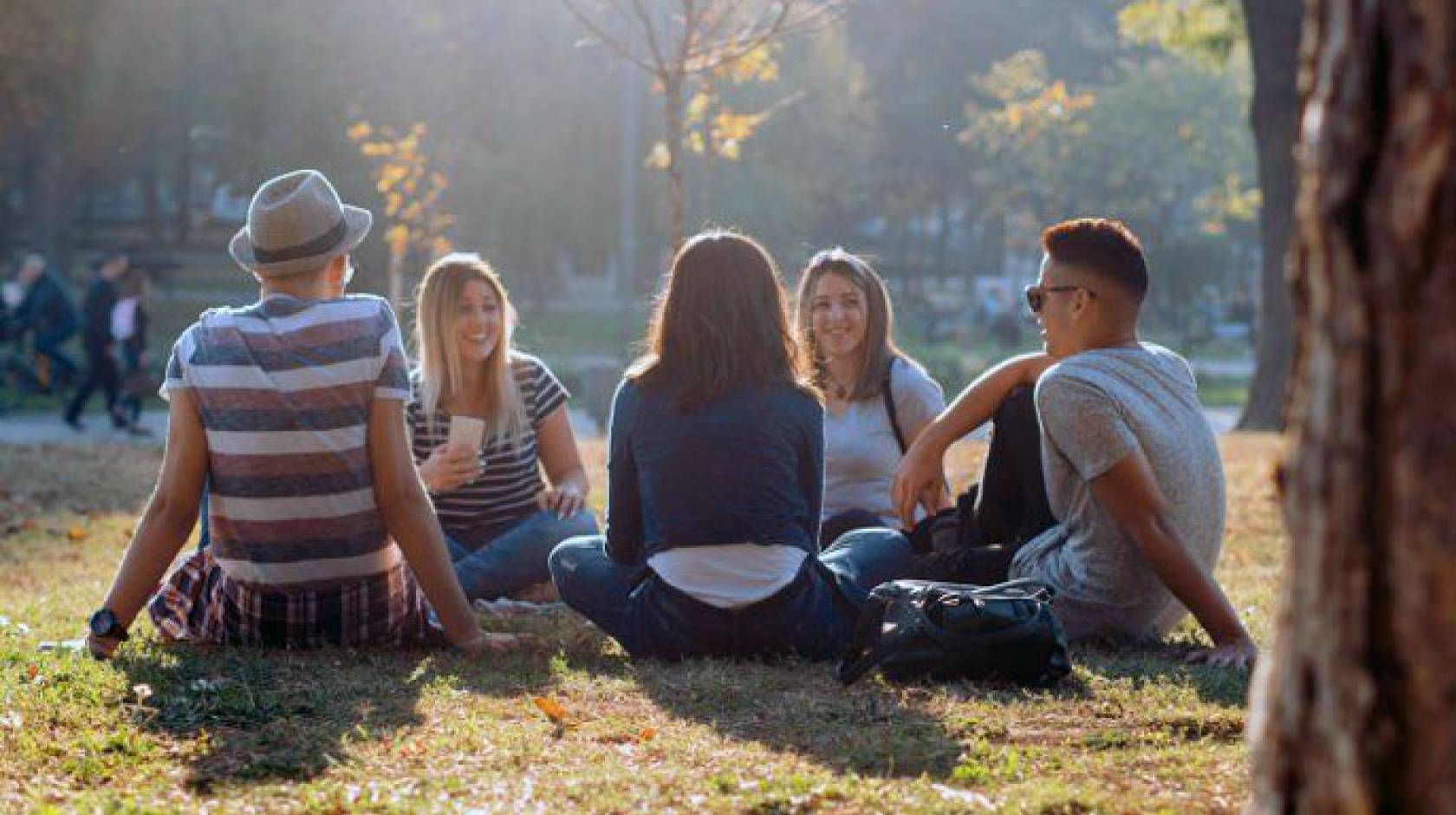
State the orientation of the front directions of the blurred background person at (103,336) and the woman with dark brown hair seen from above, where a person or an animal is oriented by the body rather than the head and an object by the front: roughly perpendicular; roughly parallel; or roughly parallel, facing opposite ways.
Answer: roughly perpendicular

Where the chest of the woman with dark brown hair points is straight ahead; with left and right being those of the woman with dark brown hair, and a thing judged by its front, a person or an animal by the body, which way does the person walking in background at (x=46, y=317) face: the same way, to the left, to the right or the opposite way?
to the left

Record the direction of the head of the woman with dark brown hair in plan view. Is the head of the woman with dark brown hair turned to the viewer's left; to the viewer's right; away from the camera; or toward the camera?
away from the camera

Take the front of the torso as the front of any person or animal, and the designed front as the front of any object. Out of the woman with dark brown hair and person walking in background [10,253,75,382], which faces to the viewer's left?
the person walking in background

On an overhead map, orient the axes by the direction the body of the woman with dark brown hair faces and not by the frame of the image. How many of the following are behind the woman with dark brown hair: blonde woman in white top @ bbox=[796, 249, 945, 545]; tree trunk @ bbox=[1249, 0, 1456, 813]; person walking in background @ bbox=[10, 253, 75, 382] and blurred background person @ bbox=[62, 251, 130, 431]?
1

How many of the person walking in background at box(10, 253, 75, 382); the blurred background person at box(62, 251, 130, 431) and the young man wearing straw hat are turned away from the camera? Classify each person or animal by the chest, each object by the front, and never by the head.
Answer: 1

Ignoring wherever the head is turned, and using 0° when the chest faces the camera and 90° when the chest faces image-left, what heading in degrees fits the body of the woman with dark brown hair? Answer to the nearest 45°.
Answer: approximately 180°

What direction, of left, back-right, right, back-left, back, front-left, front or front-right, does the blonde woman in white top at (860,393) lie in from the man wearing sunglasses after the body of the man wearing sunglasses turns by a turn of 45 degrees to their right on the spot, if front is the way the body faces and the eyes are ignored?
front-left

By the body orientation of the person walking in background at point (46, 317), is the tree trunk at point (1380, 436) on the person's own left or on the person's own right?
on the person's own left
